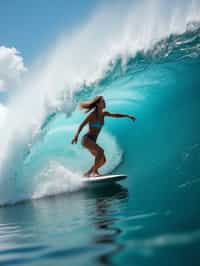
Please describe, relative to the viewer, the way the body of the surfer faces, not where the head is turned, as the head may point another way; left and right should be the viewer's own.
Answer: facing the viewer and to the right of the viewer
